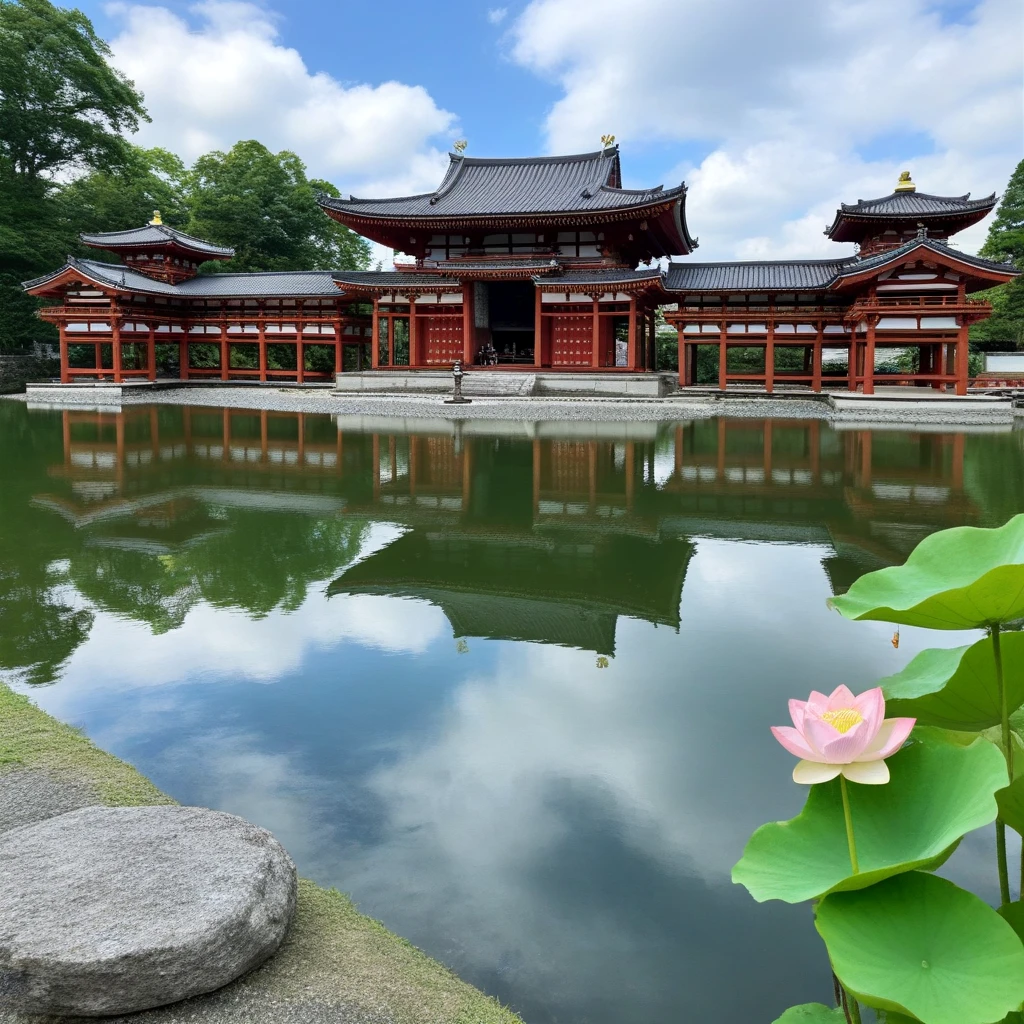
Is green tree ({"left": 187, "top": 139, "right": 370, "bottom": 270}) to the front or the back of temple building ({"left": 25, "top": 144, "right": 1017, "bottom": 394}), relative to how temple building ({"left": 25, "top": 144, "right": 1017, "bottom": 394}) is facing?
to the back

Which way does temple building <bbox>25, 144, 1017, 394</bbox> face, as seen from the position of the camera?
facing the viewer

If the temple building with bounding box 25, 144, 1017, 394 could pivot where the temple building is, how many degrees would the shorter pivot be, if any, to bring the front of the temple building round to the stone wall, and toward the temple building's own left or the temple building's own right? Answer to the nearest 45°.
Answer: approximately 90° to the temple building's own right

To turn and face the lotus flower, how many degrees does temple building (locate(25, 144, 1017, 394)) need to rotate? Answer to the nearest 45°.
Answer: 0° — it already faces it

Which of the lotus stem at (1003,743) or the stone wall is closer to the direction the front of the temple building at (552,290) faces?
the lotus stem

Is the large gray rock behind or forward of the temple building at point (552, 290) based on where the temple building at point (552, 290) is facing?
forward

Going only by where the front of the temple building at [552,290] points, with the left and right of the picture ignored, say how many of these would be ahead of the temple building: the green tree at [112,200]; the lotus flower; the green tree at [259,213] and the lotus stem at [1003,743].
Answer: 2

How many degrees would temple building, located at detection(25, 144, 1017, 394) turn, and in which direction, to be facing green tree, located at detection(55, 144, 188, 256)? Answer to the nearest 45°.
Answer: approximately 135° to its right

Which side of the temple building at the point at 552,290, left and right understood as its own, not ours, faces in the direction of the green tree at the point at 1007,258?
left

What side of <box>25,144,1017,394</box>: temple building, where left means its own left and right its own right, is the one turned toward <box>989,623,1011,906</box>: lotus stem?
front

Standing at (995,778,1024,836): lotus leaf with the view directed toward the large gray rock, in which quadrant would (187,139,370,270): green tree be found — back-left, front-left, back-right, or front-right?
front-right

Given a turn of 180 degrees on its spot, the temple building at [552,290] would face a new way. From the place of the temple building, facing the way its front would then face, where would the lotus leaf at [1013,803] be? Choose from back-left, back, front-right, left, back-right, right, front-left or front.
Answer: back

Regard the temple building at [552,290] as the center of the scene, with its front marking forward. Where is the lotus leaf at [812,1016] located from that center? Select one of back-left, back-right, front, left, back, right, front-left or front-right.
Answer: front
